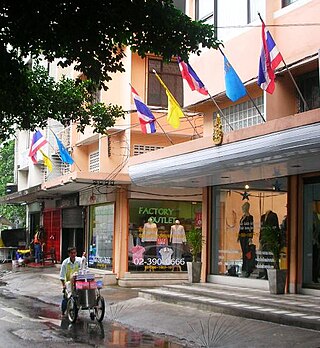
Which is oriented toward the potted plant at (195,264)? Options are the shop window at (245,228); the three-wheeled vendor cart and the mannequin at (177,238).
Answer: the mannequin

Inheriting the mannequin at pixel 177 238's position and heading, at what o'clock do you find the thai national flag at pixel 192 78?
The thai national flag is roughly at 12 o'clock from the mannequin.

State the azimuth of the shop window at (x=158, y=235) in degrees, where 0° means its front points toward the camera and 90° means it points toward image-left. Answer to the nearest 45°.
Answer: approximately 0°

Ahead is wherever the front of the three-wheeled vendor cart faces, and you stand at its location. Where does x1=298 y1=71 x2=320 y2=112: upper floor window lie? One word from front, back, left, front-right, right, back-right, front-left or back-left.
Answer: left

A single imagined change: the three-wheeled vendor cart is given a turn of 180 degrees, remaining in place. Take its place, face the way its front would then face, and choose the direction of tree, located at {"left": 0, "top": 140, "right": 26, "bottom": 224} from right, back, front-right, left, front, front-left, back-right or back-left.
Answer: front

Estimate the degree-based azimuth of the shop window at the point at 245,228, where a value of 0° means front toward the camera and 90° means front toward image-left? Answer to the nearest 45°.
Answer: approximately 0°
